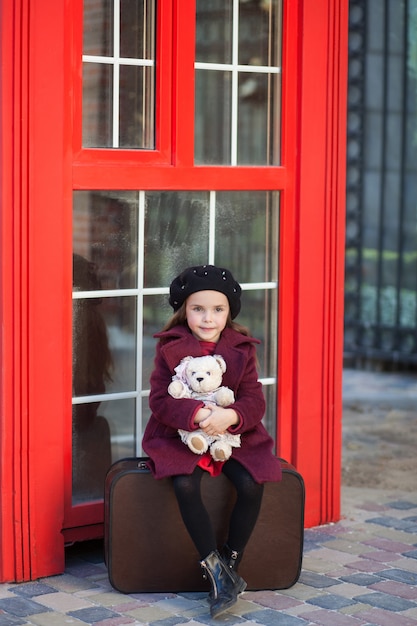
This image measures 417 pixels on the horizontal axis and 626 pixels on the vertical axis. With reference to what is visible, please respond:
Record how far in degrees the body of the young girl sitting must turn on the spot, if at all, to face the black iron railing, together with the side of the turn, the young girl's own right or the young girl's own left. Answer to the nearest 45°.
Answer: approximately 180°

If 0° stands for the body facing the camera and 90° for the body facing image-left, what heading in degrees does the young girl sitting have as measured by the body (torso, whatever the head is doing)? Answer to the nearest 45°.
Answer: approximately 0°
